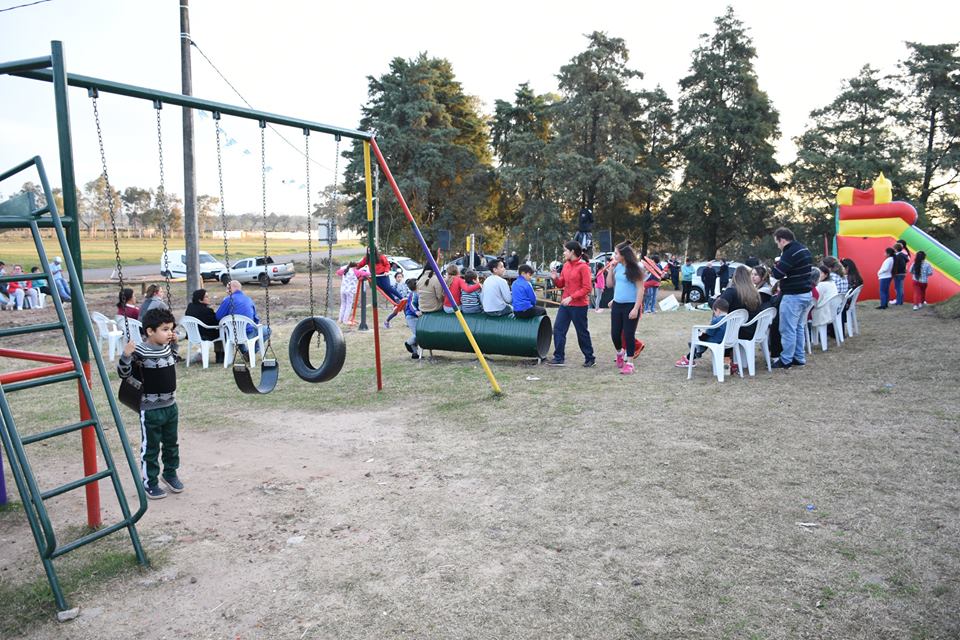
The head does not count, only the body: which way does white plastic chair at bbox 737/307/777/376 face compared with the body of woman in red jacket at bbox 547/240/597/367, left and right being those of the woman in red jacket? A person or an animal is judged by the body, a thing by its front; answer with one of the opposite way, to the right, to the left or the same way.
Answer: to the right

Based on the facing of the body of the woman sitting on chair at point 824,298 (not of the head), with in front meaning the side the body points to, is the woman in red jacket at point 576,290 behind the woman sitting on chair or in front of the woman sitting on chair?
in front

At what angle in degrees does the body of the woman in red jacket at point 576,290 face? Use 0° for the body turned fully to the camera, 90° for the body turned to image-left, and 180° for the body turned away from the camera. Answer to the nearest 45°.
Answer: approximately 45°

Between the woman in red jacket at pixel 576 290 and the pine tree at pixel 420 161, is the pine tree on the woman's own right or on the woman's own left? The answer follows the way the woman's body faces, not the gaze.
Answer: on the woman's own right

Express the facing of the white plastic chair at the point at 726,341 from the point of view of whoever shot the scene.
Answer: facing away from the viewer and to the left of the viewer

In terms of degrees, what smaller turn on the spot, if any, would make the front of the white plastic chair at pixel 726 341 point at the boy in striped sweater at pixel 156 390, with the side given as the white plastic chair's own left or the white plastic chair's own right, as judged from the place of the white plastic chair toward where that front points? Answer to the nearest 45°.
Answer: approximately 90° to the white plastic chair's own left

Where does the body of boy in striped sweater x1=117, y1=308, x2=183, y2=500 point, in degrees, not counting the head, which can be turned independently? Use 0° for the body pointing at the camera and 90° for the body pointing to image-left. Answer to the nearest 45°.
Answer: approximately 315°

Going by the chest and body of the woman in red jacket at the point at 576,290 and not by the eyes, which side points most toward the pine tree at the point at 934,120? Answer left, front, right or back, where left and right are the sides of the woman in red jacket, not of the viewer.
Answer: back

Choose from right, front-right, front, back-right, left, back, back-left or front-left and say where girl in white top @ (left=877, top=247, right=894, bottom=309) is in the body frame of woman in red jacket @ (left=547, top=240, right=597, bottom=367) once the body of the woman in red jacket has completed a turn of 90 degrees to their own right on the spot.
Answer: right

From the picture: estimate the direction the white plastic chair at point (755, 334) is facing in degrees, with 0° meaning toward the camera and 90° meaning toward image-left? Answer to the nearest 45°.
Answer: approximately 135°

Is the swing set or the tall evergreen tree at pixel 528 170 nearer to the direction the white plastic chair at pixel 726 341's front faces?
the tall evergreen tree

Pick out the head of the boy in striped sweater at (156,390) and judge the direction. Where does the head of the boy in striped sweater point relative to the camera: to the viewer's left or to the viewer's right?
to the viewer's right

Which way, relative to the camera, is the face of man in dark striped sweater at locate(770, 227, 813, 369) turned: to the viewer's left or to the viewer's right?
to the viewer's left
